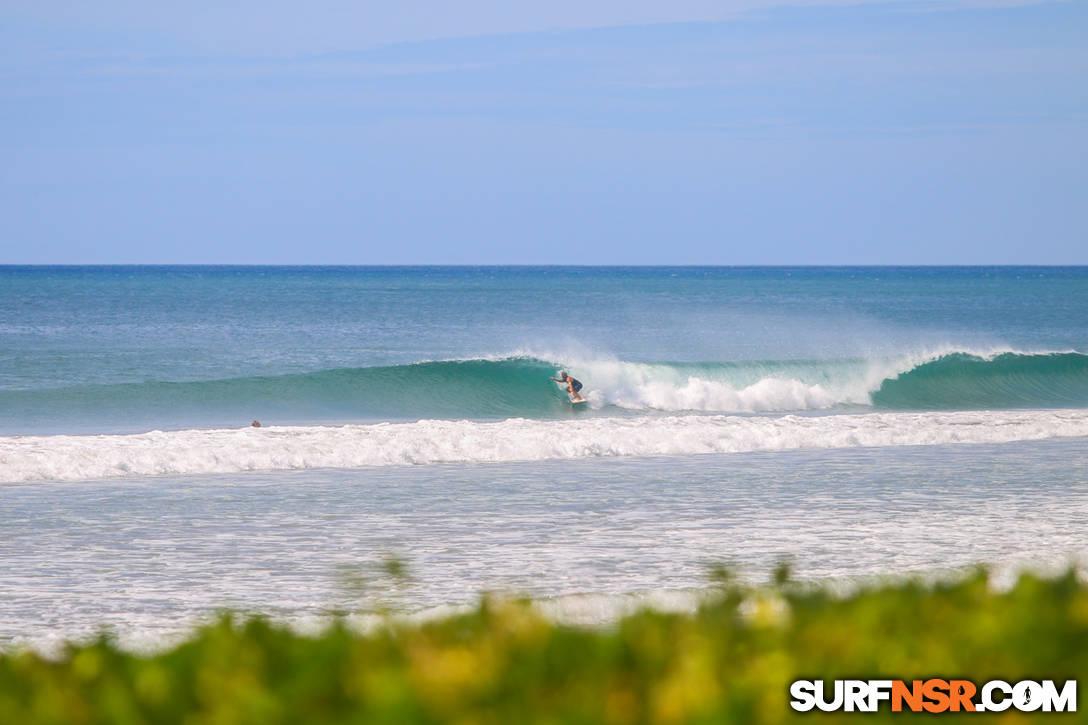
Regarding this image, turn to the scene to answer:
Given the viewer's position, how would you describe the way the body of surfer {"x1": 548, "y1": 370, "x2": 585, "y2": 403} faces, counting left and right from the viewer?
facing to the left of the viewer

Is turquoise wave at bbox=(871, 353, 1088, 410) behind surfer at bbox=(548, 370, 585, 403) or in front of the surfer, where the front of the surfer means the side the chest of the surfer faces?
behind
